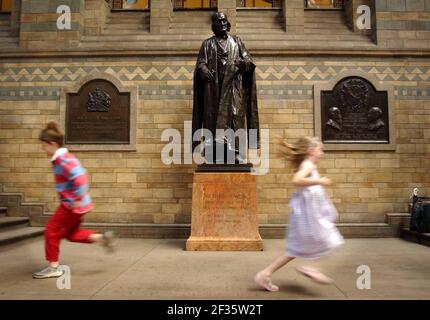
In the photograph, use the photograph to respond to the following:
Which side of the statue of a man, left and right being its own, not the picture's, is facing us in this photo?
front

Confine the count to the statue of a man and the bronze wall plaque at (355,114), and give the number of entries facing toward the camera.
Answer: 2

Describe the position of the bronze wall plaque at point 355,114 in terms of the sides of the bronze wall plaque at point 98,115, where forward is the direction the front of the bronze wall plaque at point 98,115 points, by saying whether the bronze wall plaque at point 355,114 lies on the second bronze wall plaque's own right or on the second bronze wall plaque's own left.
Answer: on the second bronze wall plaque's own left

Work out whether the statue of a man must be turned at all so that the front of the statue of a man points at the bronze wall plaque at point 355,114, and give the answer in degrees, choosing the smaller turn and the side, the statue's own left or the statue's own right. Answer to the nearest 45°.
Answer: approximately 135° to the statue's own left

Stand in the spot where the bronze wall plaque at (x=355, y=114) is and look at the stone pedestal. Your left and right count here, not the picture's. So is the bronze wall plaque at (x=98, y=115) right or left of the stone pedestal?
right

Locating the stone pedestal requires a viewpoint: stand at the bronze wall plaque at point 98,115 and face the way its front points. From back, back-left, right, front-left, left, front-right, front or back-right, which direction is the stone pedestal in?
front-left

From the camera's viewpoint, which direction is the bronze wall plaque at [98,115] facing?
toward the camera

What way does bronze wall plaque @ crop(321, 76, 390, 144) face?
toward the camera

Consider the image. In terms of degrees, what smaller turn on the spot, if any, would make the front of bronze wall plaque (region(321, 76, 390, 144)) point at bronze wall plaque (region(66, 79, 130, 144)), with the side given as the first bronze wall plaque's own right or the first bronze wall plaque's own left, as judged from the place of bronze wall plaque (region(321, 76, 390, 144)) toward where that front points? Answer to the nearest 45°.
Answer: approximately 90° to the first bronze wall plaque's own right

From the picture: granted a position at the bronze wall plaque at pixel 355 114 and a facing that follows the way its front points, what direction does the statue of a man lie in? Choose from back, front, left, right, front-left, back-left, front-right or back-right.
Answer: front-right

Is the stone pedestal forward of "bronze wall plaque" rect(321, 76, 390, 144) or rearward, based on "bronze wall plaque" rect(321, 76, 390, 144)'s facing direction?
forward

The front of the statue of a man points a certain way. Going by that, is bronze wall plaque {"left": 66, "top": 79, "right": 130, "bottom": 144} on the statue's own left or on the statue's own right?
on the statue's own right
